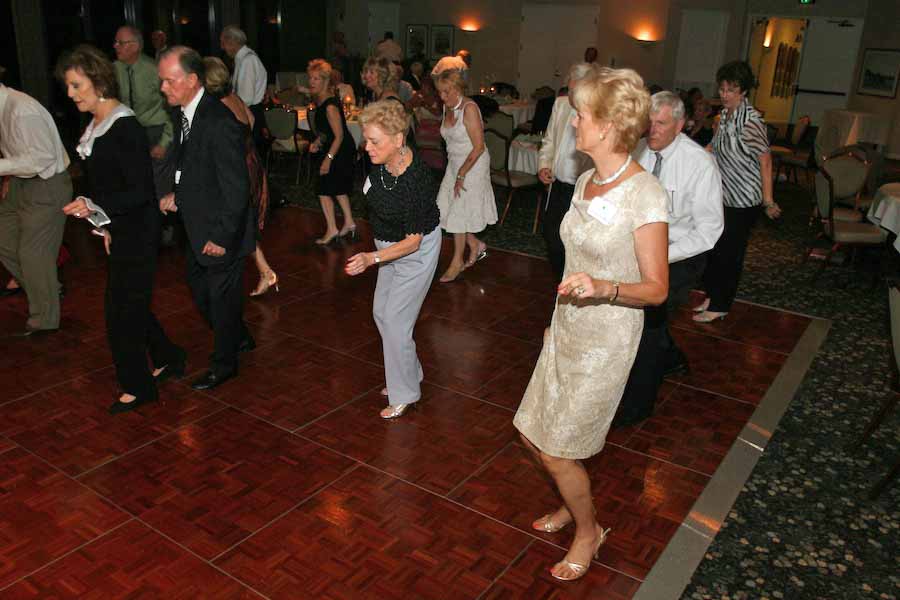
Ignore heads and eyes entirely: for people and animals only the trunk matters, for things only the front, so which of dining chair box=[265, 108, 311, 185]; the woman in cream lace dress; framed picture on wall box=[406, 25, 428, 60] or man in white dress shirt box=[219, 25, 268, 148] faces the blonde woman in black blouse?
the framed picture on wall

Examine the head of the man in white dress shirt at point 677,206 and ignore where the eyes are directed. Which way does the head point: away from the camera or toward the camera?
toward the camera

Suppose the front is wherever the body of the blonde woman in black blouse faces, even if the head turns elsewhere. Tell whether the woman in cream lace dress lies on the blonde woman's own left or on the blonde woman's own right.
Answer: on the blonde woman's own left

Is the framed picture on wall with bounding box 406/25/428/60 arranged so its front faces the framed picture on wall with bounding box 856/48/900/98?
no

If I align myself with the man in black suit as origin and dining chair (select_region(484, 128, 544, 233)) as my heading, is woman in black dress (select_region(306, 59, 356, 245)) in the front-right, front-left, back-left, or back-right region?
front-left

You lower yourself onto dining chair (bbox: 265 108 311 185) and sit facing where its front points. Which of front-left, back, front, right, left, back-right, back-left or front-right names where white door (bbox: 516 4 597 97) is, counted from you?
front

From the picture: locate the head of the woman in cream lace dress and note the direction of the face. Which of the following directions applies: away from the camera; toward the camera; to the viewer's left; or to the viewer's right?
to the viewer's left

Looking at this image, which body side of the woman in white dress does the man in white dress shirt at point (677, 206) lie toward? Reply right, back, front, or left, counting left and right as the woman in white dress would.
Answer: left

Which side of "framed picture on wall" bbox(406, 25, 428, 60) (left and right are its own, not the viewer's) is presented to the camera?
front

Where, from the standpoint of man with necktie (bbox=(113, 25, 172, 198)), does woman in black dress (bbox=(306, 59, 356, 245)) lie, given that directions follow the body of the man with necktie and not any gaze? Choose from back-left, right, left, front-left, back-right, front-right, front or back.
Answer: back-left

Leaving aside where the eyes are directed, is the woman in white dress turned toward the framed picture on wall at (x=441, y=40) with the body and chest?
no

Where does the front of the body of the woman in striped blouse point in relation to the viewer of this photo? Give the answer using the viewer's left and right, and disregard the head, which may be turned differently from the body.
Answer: facing the viewer and to the left of the viewer

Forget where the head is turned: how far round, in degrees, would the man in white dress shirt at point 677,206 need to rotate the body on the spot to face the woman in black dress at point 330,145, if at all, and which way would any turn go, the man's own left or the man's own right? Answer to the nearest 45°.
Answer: approximately 90° to the man's own right

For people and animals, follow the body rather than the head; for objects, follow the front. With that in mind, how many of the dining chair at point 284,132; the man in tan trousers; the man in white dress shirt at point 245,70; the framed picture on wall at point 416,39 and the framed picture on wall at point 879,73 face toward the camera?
2

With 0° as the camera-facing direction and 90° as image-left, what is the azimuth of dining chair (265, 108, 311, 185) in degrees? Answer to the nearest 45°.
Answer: approximately 225°

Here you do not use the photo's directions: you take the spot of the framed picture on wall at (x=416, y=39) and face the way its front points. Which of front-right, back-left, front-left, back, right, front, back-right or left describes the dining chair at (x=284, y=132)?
front

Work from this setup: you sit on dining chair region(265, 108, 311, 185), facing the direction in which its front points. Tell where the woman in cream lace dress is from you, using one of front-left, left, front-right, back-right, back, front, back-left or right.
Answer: back-right
